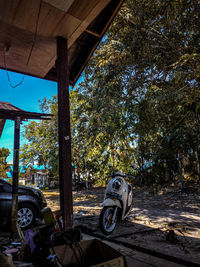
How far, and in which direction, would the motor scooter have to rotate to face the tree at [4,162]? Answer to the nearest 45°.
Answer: approximately 90° to its right

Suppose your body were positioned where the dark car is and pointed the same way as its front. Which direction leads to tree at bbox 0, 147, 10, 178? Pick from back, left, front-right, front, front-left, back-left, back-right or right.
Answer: left

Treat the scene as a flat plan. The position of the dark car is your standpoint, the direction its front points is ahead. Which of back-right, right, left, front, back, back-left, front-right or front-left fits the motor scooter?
front-right

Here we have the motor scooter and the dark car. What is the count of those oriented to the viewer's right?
1

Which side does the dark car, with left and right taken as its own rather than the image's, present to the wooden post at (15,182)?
right

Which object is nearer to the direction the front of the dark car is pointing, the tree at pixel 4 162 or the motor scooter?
the motor scooter

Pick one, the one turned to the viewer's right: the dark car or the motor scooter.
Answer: the dark car

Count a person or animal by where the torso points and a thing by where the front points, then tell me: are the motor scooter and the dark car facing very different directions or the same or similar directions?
very different directions

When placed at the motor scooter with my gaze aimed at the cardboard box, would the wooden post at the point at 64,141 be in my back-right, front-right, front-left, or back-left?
front-right

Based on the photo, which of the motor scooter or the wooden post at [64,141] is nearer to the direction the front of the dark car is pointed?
the motor scooter

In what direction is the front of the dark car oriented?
to the viewer's right

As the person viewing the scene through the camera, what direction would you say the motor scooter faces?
facing the viewer and to the left of the viewer

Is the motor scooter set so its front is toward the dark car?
no
